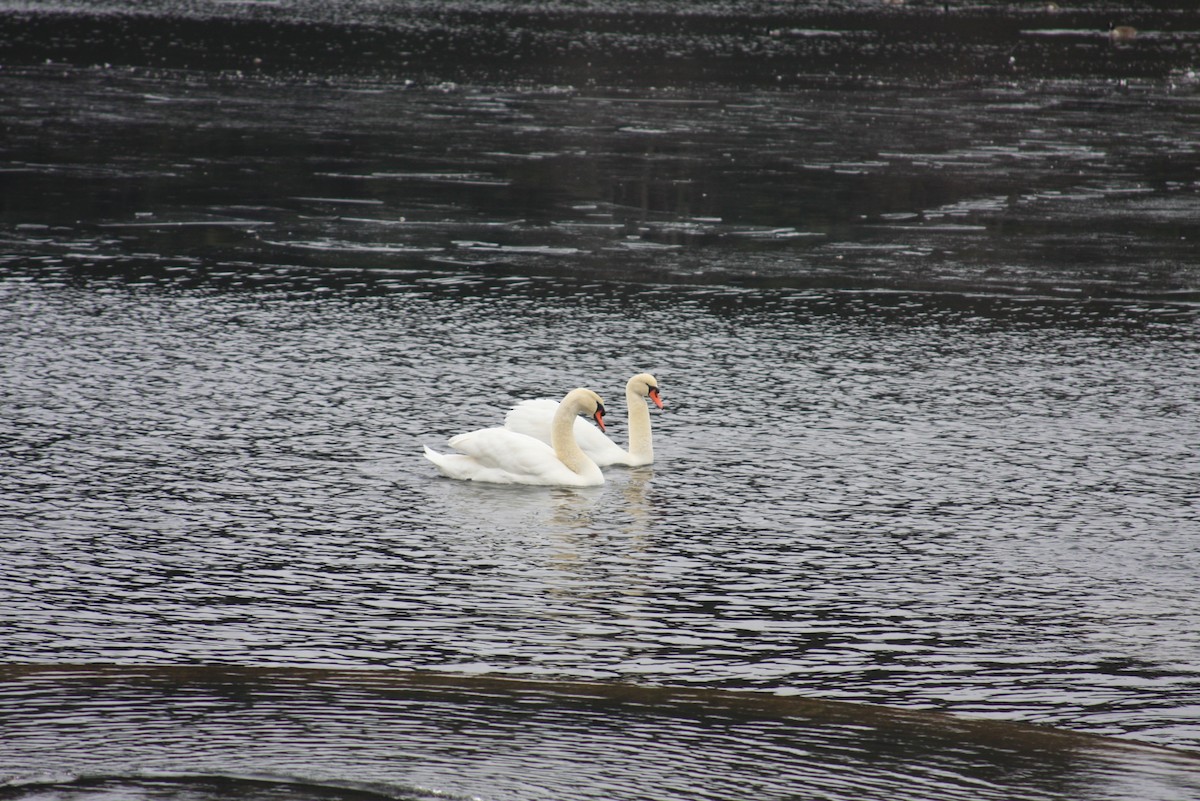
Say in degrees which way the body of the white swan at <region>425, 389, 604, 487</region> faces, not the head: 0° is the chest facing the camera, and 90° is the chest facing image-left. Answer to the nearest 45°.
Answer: approximately 270°

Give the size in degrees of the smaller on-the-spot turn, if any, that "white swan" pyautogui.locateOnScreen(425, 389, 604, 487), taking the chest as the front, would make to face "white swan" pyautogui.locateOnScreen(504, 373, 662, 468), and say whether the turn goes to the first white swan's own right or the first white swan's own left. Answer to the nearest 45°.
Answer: approximately 45° to the first white swan's own left
